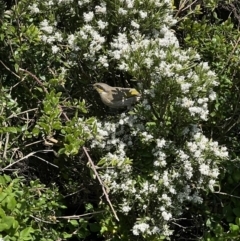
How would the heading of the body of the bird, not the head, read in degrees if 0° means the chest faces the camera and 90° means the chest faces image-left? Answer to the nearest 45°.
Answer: approximately 90°

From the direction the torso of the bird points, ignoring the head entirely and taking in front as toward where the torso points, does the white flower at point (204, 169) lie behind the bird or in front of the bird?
behind

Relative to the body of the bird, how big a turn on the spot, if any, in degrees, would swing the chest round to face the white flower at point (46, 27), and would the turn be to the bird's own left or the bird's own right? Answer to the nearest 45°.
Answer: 0° — it already faces it

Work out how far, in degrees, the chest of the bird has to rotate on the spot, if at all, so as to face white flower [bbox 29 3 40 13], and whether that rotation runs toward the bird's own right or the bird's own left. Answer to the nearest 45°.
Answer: approximately 45° to the bird's own right
